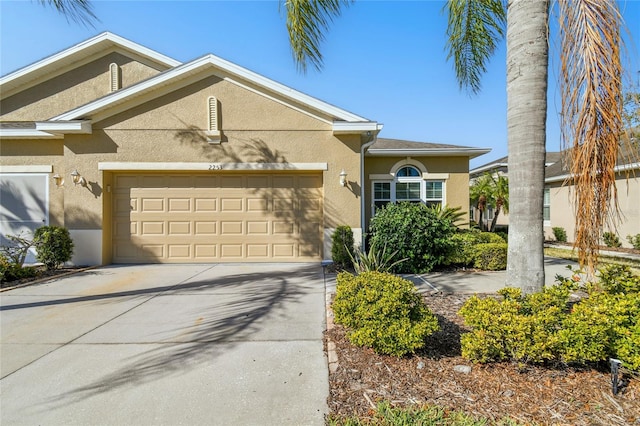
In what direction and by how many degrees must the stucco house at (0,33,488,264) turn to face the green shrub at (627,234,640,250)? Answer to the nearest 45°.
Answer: approximately 90° to its left

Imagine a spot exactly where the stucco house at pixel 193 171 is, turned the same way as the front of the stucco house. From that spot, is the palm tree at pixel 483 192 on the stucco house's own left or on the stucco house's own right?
on the stucco house's own left

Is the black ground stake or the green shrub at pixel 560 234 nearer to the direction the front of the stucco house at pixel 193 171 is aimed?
the black ground stake

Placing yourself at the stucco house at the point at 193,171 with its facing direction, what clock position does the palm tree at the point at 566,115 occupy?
The palm tree is roughly at 11 o'clock from the stucco house.

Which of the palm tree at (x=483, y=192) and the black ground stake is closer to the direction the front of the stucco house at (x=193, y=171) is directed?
the black ground stake

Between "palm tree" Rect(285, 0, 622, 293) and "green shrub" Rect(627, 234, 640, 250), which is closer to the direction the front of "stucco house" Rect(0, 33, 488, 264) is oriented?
the palm tree

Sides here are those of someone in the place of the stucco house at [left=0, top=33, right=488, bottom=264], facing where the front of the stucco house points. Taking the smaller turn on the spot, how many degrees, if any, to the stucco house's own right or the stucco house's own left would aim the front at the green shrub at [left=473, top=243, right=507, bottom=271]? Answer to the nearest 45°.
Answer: approximately 90° to the stucco house's own left

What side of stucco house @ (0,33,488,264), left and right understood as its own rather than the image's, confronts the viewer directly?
front

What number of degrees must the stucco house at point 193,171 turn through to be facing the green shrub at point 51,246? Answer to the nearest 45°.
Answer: approximately 90° to its right
